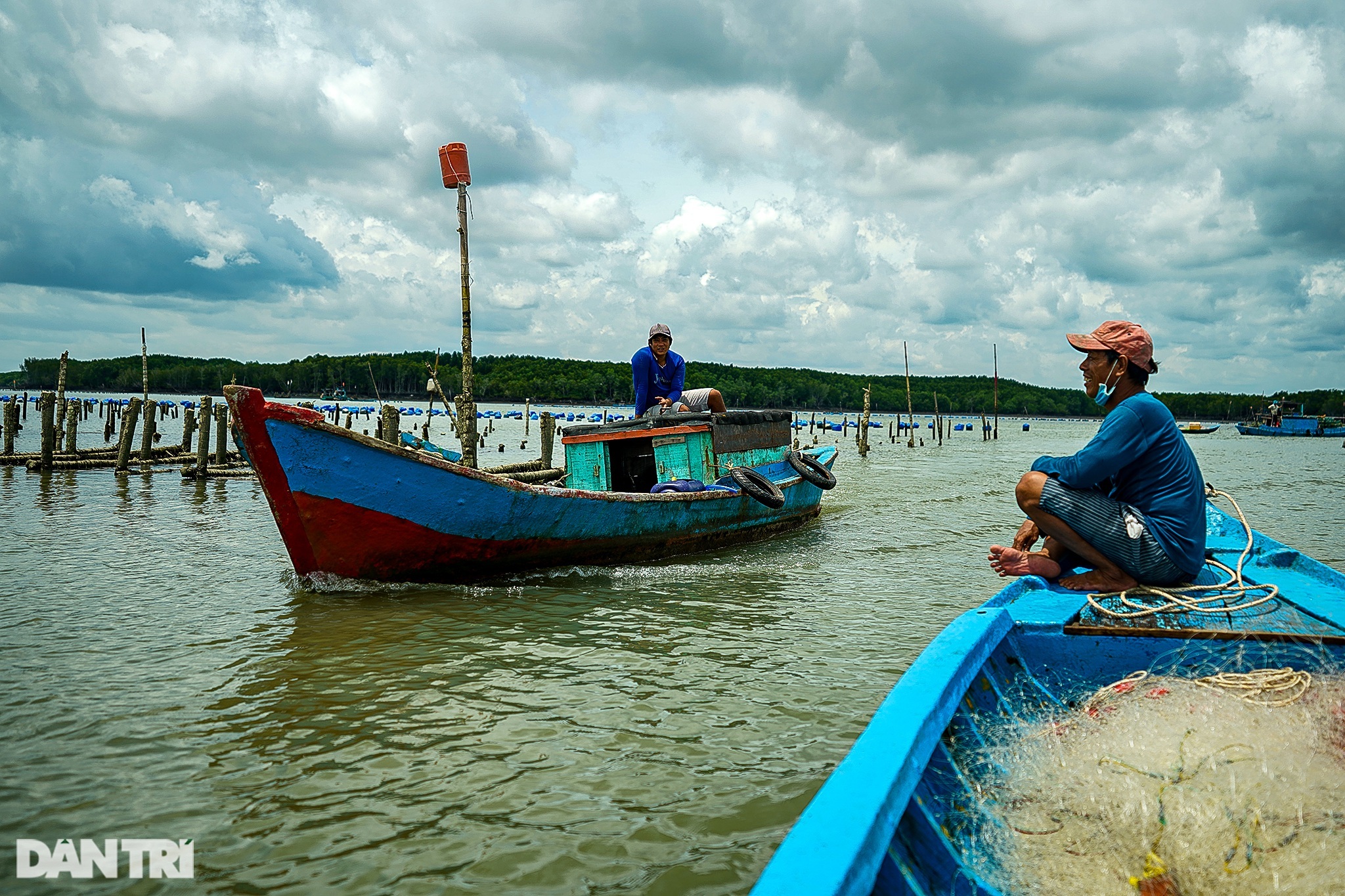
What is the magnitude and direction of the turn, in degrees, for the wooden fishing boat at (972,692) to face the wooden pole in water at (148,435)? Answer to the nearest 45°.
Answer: approximately 45° to its left

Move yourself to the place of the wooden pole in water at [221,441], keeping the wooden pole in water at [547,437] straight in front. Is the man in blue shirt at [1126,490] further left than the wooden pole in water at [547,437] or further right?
right

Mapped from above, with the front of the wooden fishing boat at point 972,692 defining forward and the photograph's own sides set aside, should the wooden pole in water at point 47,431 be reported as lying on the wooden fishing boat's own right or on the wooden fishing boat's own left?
on the wooden fishing boat's own left

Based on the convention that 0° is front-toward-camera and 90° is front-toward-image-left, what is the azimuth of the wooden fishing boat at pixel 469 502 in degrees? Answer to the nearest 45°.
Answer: approximately 45°

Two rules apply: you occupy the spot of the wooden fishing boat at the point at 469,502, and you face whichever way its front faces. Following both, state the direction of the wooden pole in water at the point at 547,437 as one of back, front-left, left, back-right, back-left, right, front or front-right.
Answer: back-right

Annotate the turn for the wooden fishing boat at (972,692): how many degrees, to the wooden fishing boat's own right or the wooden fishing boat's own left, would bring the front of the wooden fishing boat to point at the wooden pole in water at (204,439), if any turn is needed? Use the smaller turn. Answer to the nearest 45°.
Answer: approximately 45° to the wooden fishing boat's own left

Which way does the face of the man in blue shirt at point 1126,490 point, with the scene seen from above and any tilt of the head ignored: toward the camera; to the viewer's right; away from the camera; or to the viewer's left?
to the viewer's left

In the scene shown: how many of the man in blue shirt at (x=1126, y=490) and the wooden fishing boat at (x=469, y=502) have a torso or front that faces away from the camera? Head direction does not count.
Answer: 0

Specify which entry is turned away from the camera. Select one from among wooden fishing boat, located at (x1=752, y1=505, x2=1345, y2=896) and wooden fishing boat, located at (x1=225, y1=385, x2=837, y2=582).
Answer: wooden fishing boat, located at (x1=752, y1=505, x2=1345, y2=896)

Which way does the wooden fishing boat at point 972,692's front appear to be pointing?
away from the camera

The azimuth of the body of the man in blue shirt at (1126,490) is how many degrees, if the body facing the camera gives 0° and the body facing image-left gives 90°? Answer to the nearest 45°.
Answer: approximately 90°
